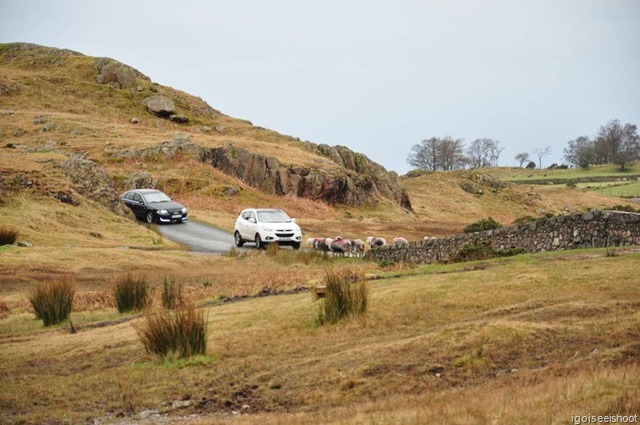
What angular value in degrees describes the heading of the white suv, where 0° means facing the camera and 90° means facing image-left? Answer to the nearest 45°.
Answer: approximately 315°

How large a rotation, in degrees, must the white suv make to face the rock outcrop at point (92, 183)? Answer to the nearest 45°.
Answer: approximately 180°

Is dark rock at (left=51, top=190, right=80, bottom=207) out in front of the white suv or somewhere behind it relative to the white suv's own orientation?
behind

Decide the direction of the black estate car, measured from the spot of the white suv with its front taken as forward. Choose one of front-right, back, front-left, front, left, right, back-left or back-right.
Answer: back
